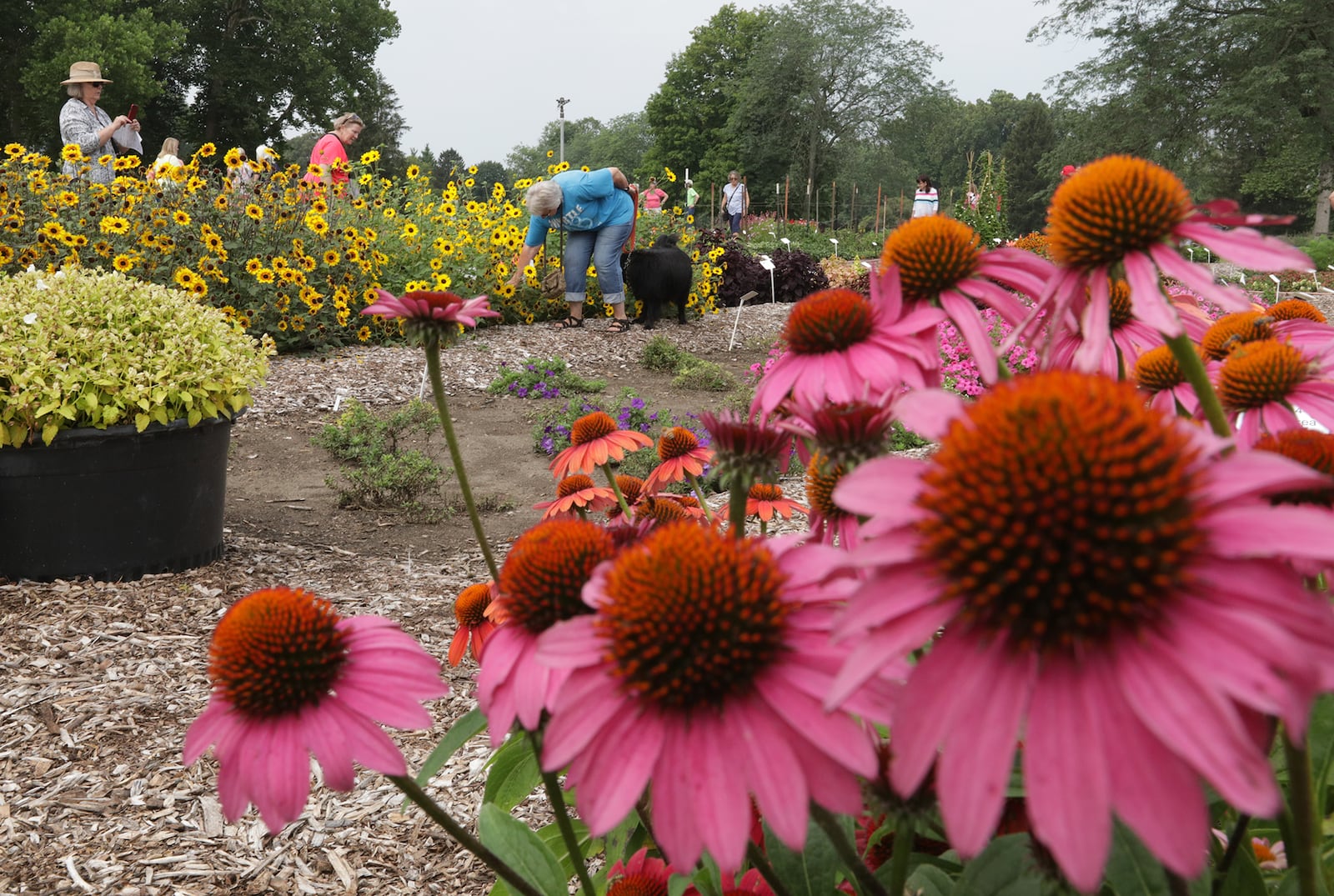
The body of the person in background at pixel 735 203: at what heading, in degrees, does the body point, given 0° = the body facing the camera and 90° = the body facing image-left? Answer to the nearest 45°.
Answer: approximately 0°

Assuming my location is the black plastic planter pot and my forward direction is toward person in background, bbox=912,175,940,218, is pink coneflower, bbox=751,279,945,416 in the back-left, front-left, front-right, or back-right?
back-right

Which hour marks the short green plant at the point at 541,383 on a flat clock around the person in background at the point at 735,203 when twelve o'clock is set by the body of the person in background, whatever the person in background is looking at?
The short green plant is roughly at 12 o'clock from the person in background.

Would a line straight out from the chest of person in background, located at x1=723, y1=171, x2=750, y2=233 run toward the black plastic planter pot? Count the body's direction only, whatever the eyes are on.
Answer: yes

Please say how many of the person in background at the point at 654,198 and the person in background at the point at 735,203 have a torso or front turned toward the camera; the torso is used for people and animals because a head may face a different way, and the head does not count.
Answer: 2

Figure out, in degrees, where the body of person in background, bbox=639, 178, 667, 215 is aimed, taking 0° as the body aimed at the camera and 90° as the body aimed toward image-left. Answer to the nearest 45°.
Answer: approximately 0°

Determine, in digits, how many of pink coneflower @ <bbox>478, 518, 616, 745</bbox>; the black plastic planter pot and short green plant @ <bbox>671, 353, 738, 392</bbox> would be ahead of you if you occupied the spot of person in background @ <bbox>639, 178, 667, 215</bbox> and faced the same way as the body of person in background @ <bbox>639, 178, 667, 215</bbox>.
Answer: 3
